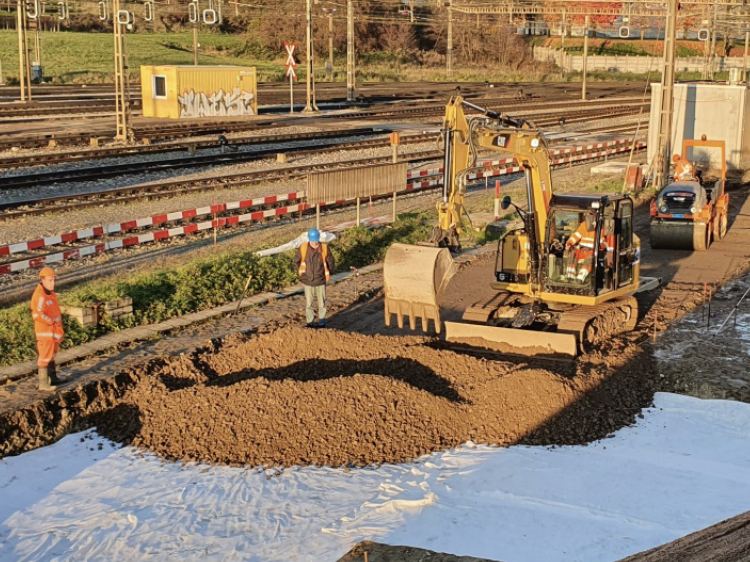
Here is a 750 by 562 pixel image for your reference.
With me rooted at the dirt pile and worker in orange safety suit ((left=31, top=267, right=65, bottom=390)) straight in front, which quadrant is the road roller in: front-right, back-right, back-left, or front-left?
back-right

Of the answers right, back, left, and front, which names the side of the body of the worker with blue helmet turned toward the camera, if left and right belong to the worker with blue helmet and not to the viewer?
front

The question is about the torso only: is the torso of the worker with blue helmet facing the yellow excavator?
no

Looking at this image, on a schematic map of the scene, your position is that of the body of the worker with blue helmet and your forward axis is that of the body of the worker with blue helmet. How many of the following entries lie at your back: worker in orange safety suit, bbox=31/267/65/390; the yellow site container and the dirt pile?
1

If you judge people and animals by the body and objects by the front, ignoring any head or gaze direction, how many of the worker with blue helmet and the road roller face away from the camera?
0

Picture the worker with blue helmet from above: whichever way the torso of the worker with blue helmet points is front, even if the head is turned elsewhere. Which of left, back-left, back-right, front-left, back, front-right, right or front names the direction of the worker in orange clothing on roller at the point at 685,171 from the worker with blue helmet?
back-left

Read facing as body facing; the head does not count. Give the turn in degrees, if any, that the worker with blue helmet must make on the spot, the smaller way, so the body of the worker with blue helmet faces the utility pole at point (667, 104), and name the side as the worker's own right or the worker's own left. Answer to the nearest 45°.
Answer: approximately 135° to the worker's own left

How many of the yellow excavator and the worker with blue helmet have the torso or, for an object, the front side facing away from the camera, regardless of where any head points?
0

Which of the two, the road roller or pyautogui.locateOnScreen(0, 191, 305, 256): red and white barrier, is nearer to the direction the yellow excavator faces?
the red and white barrier

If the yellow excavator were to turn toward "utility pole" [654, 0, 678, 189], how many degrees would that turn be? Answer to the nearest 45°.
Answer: approximately 135° to its right

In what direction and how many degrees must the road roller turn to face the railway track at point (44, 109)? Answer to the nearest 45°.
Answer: approximately 90° to its right

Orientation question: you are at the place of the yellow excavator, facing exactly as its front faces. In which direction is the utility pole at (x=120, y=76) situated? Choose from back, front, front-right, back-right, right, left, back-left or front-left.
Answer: right

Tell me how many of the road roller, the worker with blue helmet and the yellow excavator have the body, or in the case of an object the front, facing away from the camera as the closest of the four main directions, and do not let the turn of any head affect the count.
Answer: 0

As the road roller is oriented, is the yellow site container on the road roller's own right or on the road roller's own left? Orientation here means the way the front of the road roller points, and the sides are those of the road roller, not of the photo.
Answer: on the road roller's own right

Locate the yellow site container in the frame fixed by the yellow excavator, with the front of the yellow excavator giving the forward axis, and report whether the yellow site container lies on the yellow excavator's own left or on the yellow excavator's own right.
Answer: on the yellow excavator's own right
